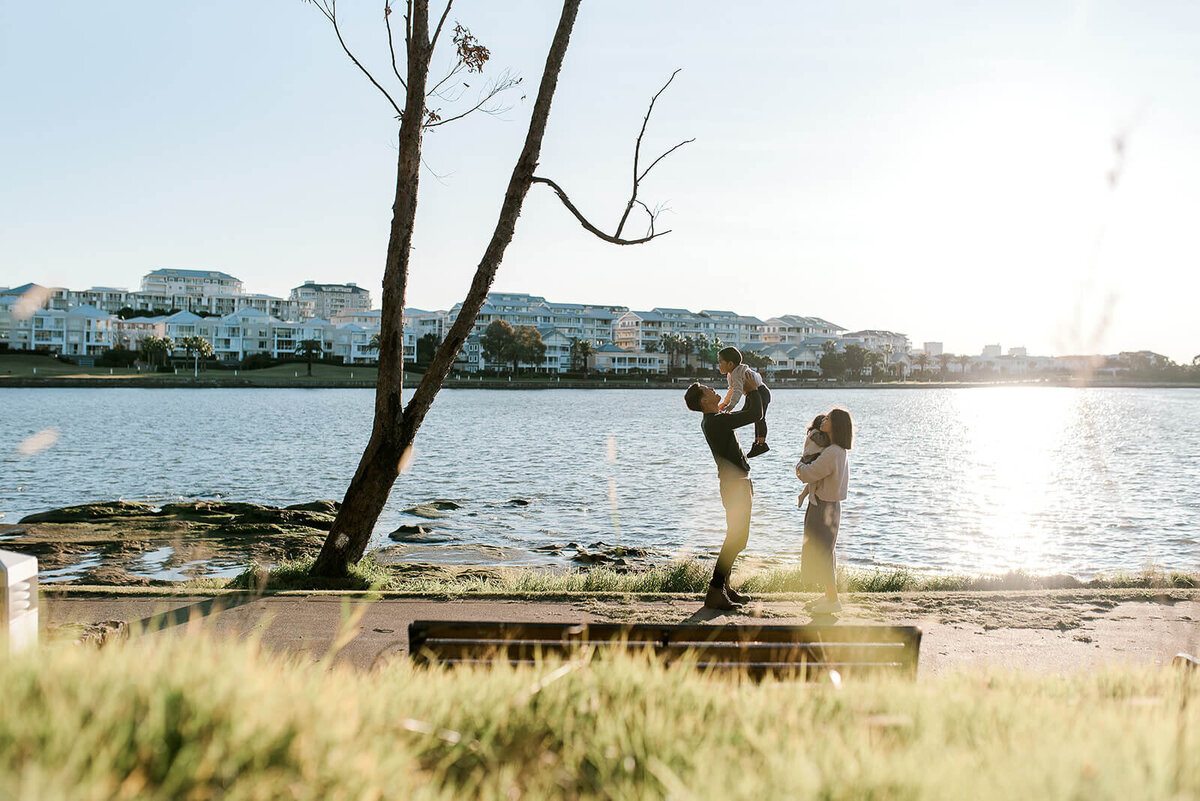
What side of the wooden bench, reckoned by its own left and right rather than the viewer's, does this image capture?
back

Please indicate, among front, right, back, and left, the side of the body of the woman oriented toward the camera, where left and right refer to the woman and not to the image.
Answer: left

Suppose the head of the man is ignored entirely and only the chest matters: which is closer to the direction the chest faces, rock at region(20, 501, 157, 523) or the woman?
the woman

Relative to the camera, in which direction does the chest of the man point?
to the viewer's right

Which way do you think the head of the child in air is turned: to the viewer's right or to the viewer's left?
to the viewer's left

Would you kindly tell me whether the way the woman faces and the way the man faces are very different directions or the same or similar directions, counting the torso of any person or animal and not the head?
very different directions

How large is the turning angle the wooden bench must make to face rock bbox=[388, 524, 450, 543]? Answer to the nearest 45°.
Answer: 0° — it already faces it

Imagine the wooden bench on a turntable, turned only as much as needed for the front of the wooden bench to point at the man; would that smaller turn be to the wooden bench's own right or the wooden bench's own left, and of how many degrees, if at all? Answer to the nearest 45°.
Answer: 0° — it already faces them

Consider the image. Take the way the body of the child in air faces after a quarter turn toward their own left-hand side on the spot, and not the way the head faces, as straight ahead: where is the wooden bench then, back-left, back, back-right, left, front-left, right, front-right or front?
front

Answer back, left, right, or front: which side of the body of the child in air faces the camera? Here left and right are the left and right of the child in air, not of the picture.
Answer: left

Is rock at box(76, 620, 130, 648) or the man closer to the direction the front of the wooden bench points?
the man

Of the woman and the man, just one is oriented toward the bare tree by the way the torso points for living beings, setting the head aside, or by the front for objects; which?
the woman

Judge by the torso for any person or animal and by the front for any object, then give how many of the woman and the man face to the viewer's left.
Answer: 1

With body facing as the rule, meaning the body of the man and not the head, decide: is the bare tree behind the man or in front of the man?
behind
